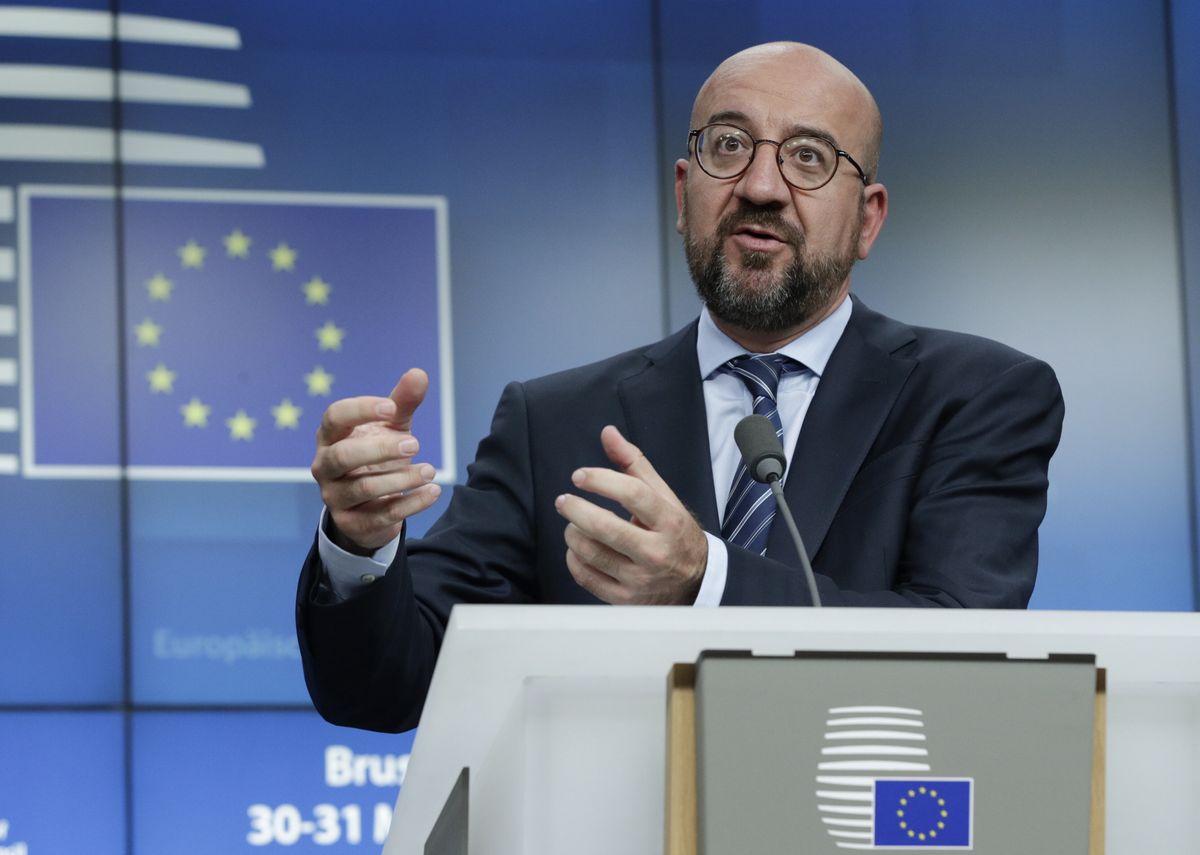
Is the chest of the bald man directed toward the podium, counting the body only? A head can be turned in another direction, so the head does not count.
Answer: yes

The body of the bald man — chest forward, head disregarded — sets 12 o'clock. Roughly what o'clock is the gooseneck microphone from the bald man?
The gooseneck microphone is roughly at 12 o'clock from the bald man.

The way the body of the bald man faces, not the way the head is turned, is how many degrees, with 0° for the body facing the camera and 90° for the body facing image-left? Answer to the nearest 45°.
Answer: approximately 0°
